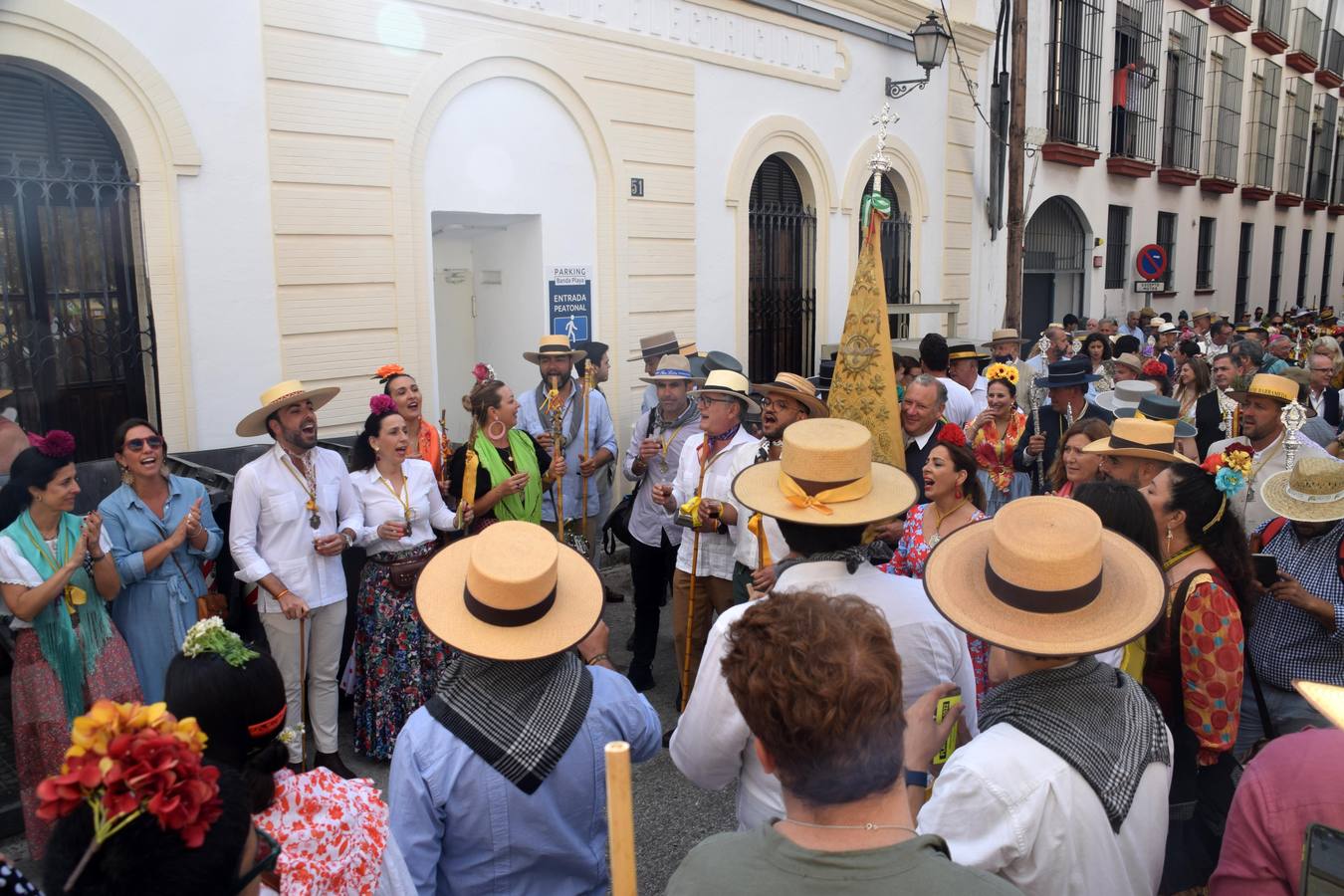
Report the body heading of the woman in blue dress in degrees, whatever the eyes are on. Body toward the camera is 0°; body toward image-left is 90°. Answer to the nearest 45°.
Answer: approximately 315°

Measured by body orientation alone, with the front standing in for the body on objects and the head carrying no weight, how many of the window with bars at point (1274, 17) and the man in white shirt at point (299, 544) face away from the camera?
0

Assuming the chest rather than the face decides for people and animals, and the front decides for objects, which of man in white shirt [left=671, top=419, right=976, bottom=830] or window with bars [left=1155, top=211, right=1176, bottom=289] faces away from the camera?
the man in white shirt

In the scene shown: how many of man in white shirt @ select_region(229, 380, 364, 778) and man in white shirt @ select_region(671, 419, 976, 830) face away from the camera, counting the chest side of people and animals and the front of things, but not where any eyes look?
1

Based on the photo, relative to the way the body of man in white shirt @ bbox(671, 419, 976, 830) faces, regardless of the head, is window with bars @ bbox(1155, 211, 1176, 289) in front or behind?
in front

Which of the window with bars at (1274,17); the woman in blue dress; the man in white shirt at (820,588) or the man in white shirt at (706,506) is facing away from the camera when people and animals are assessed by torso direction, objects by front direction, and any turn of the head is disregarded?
the man in white shirt at (820,588)

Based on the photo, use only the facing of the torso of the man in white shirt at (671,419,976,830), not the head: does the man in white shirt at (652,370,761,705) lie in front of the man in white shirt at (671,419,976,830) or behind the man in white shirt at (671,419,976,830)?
in front

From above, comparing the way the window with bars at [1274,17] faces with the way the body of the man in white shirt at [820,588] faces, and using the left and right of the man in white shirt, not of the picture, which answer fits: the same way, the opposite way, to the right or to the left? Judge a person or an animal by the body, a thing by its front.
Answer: to the left

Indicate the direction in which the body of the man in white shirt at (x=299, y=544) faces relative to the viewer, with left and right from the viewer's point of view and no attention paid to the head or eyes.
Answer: facing the viewer and to the right of the viewer

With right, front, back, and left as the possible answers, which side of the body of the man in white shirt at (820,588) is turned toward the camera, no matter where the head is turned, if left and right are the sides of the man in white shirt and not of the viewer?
back

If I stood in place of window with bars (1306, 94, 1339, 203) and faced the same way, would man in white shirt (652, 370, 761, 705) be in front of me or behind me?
in front

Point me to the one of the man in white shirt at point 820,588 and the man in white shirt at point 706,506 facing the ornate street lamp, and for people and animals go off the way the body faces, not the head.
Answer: the man in white shirt at point 820,588

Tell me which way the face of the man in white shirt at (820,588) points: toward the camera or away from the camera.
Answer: away from the camera

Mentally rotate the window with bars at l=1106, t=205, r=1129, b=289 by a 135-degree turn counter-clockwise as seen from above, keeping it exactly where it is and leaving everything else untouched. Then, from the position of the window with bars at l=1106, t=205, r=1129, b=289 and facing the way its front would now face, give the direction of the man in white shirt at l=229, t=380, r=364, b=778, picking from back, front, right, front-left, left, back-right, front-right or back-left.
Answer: right

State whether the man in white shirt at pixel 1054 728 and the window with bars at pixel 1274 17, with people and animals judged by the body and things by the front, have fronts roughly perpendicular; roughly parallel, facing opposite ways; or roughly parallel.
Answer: roughly perpendicular

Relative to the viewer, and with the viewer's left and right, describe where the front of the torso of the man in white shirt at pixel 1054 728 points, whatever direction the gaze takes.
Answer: facing away from the viewer and to the left of the viewer

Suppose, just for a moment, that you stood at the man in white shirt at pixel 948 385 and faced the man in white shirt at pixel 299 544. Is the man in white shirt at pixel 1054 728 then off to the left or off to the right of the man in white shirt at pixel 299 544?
left

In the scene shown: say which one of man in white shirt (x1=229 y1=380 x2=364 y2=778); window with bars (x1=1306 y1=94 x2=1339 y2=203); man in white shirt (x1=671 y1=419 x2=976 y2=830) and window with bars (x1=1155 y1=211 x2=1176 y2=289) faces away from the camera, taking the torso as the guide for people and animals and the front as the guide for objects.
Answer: man in white shirt (x1=671 y1=419 x2=976 y2=830)
